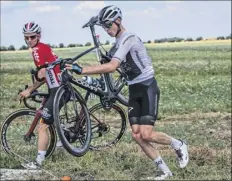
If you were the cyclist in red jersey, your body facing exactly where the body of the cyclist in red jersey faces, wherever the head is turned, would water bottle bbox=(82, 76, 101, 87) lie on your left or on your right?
on your left

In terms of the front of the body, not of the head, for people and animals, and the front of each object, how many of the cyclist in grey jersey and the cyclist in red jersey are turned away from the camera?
0
